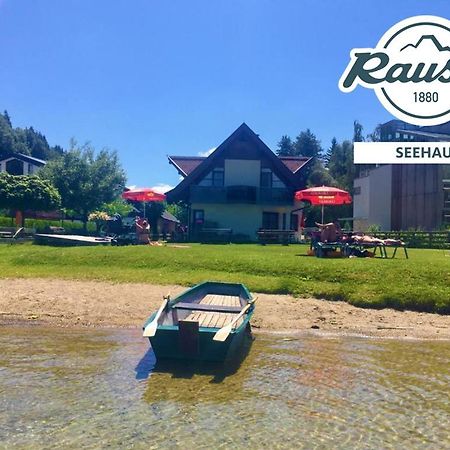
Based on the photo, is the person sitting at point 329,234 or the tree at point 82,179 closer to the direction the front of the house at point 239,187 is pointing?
the person sitting

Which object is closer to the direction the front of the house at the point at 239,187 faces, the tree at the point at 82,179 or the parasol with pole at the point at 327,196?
the parasol with pole

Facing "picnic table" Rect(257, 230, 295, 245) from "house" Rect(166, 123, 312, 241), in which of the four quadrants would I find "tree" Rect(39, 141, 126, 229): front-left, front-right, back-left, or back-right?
back-right

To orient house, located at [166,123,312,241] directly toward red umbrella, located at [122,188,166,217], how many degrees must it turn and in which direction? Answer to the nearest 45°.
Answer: approximately 45° to its right

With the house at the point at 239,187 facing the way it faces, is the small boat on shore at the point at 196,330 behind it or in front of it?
in front

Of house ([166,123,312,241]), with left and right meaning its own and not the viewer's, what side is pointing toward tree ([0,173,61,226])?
right

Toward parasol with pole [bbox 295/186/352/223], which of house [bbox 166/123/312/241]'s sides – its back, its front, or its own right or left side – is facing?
front

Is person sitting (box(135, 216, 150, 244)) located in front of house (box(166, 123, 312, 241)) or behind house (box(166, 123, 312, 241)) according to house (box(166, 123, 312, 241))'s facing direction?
in front

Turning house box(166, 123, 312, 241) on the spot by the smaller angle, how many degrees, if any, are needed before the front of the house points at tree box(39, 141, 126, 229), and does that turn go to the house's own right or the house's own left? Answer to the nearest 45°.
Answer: approximately 90° to the house's own right

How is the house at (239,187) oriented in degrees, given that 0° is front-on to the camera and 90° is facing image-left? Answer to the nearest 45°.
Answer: approximately 0°

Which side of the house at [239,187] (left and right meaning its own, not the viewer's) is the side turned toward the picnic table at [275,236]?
front
